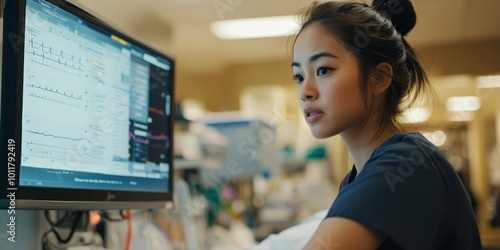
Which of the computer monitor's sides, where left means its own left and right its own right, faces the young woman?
front

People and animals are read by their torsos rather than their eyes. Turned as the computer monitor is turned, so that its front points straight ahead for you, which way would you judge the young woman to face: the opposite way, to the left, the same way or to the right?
the opposite way

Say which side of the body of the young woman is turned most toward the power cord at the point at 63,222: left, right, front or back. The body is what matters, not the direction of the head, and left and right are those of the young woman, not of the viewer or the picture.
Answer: front

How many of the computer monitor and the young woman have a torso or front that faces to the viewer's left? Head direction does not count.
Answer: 1

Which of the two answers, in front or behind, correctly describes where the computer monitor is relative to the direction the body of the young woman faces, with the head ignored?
in front

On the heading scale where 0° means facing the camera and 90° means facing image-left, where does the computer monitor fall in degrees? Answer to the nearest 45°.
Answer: approximately 315°

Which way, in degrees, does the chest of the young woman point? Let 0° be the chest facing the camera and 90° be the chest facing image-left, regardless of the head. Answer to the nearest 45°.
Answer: approximately 90°
